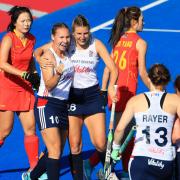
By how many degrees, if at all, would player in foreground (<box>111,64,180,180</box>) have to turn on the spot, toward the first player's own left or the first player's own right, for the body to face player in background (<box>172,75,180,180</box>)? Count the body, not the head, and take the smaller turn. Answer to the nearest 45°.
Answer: approximately 45° to the first player's own right

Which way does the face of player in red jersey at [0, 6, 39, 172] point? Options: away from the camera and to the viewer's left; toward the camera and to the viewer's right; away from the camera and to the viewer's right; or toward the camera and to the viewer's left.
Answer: toward the camera and to the viewer's right

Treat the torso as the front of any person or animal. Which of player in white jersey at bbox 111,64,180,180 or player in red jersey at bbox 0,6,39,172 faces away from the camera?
the player in white jersey

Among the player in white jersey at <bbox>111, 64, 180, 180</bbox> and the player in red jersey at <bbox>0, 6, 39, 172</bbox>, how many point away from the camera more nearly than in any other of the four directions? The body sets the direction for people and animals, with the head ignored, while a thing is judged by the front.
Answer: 1

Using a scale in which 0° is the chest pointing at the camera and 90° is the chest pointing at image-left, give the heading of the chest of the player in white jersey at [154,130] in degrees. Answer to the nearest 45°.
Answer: approximately 180°

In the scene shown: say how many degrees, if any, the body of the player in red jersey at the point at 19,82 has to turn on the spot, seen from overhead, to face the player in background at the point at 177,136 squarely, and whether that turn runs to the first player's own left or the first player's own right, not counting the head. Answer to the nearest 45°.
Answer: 0° — they already face them

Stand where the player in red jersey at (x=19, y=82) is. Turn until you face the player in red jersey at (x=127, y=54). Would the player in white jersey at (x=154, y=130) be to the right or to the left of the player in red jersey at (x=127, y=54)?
right

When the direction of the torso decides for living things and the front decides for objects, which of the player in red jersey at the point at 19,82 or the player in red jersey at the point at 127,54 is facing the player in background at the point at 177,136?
the player in red jersey at the point at 19,82

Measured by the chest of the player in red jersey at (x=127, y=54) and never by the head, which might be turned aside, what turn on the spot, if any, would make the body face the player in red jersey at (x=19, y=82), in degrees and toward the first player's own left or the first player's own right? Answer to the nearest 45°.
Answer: approximately 135° to the first player's own left

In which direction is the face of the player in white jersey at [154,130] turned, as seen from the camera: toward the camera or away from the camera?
away from the camera

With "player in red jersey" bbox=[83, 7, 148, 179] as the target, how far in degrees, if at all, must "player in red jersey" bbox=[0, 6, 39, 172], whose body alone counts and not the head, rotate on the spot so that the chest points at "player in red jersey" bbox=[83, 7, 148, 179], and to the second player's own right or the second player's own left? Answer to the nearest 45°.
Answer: approximately 45° to the second player's own left
